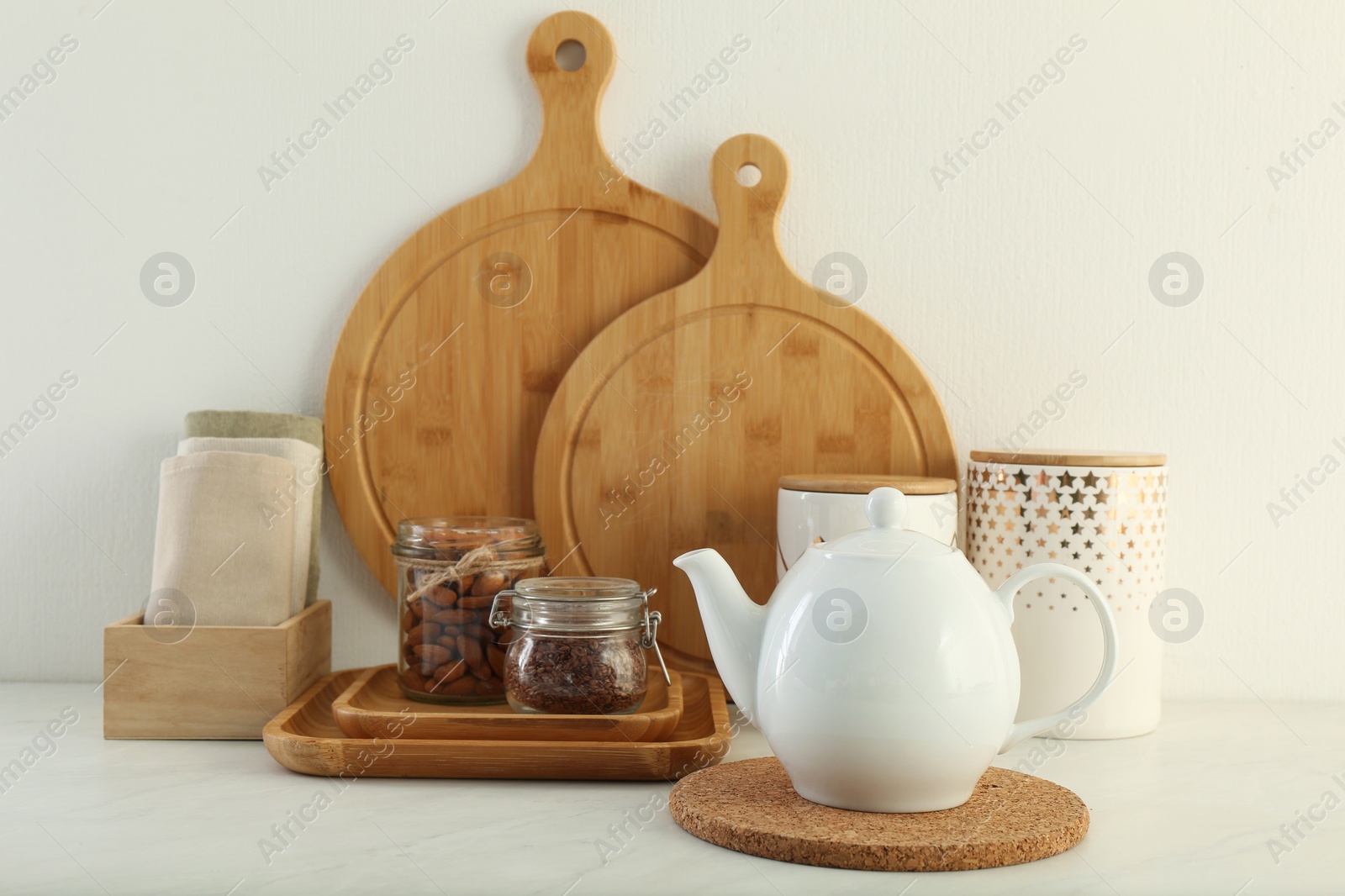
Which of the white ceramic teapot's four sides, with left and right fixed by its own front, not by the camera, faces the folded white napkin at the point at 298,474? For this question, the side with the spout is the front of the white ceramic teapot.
front

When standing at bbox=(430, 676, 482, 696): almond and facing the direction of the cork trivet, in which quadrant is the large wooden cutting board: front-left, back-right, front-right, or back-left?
back-left

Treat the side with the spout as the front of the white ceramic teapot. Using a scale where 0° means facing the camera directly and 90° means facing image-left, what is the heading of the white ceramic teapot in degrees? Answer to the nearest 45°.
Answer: approximately 90°

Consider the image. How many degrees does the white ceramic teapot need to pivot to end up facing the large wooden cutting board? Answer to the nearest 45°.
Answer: approximately 45° to its right
